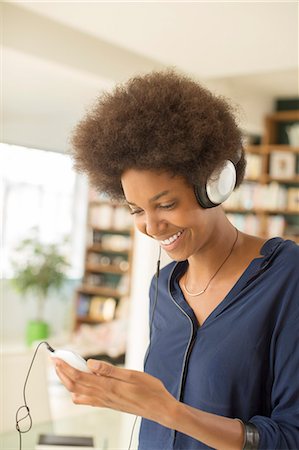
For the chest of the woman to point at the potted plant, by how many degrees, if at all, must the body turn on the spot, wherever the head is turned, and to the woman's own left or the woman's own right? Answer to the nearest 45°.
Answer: approximately 135° to the woman's own right

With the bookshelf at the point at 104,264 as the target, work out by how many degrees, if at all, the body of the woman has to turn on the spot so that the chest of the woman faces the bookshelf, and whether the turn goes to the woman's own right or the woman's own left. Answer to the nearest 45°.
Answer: approximately 135° to the woman's own right

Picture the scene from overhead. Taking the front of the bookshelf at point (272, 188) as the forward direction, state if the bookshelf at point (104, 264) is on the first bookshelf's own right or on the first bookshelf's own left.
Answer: on the first bookshelf's own right

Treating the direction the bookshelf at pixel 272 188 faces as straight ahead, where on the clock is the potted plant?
The potted plant is roughly at 3 o'clock from the bookshelf.

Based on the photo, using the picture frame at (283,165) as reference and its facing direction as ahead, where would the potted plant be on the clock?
The potted plant is roughly at 3 o'clock from the picture frame.

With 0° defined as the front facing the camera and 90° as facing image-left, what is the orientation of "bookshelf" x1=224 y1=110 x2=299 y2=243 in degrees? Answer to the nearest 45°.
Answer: approximately 0°
